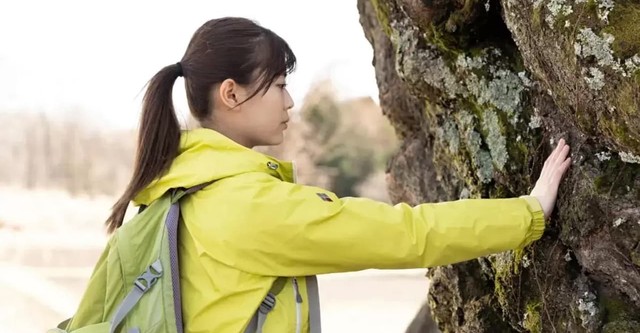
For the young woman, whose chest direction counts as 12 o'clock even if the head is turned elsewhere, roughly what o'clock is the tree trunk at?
The tree trunk is roughly at 11 o'clock from the young woman.

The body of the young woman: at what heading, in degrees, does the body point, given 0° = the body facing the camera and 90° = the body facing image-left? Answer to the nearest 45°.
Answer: approximately 270°

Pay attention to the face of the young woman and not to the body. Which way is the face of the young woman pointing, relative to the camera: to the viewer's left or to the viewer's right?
to the viewer's right
